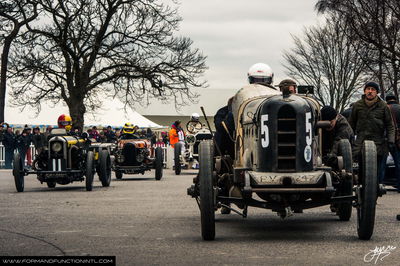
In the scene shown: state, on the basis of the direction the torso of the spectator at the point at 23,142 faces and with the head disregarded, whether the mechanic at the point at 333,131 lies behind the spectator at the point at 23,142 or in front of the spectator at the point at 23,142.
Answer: in front

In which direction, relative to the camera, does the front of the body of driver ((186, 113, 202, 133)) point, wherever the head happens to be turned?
toward the camera

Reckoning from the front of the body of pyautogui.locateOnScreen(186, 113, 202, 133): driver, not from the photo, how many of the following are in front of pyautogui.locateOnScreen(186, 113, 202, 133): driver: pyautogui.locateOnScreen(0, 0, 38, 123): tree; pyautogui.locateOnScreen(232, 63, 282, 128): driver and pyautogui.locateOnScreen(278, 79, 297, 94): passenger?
2

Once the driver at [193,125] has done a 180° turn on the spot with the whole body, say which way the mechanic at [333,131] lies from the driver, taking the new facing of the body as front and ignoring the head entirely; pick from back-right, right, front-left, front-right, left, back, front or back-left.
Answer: back

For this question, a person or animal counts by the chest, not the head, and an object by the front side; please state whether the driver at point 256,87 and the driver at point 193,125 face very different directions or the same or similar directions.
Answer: same or similar directions

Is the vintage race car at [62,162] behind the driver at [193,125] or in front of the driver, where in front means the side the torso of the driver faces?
in front

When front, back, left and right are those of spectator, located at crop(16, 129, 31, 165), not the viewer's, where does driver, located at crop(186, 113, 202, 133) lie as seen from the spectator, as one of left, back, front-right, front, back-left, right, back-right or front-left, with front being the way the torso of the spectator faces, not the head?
front-left

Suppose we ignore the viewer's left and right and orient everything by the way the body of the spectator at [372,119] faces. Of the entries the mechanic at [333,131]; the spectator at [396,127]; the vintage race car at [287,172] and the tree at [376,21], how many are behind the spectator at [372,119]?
2

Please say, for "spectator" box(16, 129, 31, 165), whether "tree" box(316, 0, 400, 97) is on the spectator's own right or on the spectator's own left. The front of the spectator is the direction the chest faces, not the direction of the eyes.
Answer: on the spectator's own left

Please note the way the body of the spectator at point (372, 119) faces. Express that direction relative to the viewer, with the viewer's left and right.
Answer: facing the viewer

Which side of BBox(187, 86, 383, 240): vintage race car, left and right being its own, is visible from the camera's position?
front

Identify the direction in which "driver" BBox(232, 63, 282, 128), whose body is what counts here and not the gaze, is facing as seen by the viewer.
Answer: toward the camera
